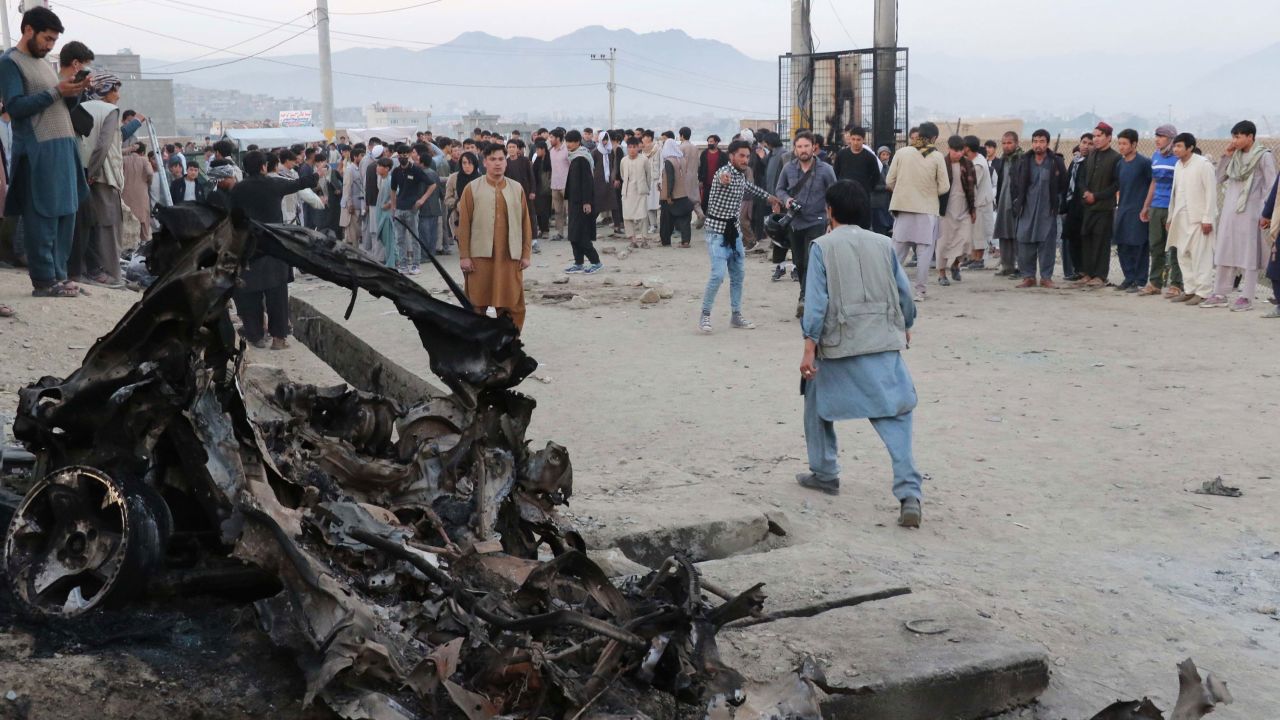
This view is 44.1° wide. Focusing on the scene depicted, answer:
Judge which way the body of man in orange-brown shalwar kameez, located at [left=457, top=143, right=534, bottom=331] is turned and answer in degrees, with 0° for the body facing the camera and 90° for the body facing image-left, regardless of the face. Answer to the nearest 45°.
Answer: approximately 0°

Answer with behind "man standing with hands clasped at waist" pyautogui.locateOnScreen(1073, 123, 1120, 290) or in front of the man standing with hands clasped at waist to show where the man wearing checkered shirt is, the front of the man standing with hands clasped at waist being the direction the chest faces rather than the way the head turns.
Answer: in front

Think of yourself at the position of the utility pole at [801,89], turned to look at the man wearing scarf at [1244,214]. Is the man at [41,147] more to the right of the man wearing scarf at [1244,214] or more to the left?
right
